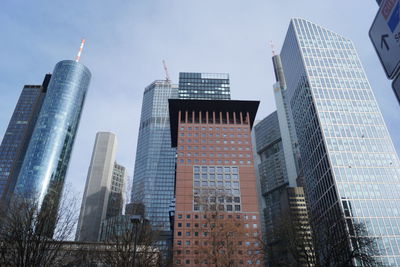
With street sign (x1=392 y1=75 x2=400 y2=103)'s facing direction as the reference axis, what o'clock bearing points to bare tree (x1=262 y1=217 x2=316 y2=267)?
The bare tree is roughly at 5 o'clock from the street sign.

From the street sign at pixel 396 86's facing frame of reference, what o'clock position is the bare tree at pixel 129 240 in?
The bare tree is roughly at 4 o'clock from the street sign.

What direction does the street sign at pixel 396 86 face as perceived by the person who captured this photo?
facing the viewer

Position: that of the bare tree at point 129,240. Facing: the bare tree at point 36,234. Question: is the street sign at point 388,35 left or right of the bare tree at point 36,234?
left

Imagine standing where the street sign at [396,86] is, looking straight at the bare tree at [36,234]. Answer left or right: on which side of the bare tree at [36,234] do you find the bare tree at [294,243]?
right

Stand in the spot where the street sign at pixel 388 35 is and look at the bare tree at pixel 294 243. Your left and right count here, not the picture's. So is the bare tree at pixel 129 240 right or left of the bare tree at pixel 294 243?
left

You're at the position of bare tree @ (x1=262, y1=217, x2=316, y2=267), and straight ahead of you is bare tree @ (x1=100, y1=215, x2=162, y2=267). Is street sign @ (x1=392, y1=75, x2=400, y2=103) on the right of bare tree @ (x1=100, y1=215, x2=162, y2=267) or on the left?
left

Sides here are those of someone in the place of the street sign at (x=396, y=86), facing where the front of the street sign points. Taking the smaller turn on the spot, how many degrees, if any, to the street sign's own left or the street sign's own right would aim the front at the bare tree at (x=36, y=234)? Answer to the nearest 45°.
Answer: approximately 90° to the street sign's own right

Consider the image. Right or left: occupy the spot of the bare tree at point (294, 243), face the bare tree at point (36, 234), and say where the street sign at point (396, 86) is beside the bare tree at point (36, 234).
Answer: left
